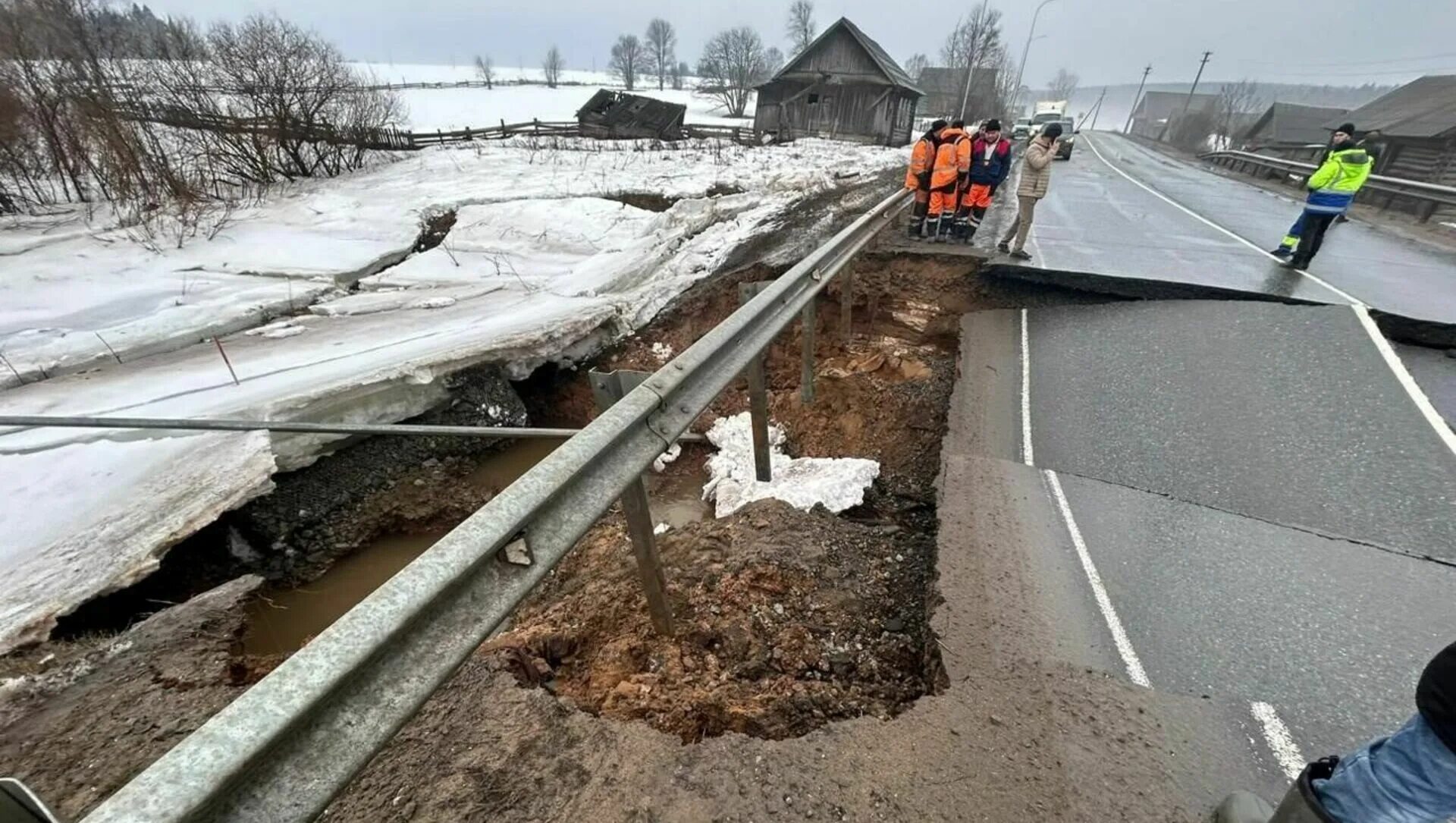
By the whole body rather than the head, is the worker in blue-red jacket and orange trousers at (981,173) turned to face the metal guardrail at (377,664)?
yes

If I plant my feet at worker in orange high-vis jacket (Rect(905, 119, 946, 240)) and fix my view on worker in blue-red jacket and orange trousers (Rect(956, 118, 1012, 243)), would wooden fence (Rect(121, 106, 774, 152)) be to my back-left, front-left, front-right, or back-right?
back-left

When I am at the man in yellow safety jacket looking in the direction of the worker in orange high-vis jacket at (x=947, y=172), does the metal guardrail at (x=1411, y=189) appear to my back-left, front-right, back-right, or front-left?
back-right

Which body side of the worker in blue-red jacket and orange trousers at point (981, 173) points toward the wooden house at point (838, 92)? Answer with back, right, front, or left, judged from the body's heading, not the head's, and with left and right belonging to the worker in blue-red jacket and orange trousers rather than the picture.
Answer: back

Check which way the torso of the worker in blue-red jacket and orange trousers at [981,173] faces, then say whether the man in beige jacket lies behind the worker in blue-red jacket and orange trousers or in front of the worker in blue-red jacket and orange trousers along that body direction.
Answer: in front

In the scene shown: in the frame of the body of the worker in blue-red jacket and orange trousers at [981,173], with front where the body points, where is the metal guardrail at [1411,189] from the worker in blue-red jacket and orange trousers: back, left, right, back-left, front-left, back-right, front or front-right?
back-left

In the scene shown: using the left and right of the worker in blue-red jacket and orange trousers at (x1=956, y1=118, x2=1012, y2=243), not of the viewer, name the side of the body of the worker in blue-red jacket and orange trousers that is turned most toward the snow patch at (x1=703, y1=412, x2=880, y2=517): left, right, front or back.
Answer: front

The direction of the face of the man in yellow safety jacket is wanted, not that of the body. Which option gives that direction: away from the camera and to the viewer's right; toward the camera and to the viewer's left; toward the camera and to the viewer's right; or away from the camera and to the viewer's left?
toward the camera and to the viewer's left

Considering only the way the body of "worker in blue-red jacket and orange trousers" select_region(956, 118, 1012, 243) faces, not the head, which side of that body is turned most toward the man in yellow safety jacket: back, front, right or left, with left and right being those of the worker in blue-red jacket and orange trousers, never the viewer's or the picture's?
left

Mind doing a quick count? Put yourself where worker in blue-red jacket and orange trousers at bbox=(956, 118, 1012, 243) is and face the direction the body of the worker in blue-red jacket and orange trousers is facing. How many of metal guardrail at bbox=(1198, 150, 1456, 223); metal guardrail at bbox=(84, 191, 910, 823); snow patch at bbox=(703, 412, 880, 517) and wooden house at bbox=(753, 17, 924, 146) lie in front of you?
2

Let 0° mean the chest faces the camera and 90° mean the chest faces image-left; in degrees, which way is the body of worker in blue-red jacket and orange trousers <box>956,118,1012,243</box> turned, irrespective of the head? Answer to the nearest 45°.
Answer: approximately 0°

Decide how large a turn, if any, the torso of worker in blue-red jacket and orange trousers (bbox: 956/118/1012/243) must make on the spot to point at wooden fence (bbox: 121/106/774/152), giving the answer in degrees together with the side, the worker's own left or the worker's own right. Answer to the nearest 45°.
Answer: approximately 90° to the worker's own right

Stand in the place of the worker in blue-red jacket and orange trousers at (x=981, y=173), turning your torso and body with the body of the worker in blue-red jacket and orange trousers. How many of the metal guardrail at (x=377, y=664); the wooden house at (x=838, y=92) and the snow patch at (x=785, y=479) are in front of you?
2
